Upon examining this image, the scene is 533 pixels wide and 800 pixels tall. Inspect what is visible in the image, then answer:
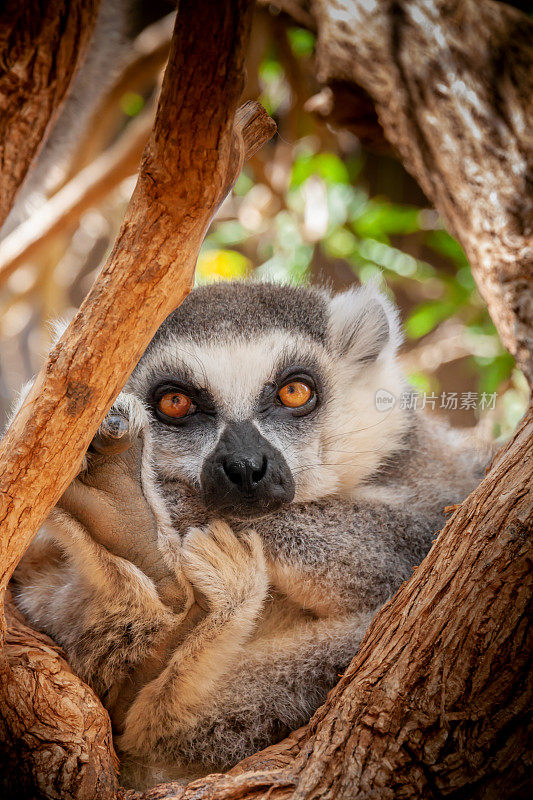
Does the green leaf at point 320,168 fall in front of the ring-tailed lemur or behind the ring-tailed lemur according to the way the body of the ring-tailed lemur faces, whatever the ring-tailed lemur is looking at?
behind

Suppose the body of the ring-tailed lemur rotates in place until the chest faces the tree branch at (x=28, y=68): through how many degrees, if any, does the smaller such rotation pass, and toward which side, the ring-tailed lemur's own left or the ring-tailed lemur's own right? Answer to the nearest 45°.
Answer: approximately 90° to the ring-tailed lemur's own right

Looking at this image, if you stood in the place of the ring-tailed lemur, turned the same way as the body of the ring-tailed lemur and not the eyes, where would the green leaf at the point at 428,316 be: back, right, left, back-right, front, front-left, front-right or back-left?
back

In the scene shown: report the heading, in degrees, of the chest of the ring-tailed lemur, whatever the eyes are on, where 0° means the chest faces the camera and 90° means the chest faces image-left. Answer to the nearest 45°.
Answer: approximately 0°

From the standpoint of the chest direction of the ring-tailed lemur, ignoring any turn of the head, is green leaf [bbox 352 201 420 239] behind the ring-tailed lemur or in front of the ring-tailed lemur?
behind

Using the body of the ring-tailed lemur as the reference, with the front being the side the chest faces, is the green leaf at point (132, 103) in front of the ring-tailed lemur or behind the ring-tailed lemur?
behind

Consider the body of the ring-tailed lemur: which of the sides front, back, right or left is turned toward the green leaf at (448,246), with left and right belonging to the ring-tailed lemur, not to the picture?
back
